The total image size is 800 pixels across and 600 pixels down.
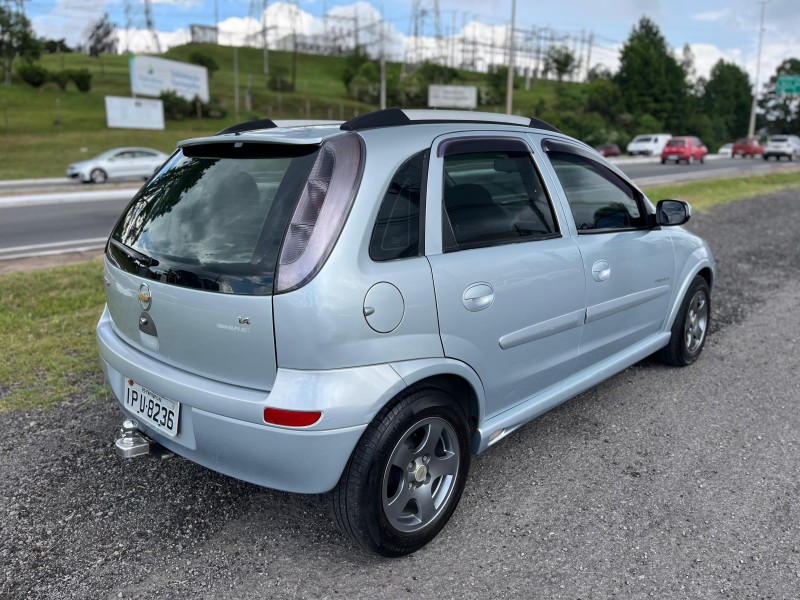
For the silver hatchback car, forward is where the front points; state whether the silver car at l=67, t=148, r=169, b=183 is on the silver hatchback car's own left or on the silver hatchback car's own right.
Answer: on the silver hatchback car's own left

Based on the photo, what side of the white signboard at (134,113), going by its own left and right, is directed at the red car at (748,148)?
left

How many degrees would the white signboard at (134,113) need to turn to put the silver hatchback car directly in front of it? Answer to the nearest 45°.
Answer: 0° — it already faces it

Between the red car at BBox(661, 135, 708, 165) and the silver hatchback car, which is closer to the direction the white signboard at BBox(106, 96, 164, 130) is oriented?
the silver hatchback car

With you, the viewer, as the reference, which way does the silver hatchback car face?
facing away from the viewer and to the right of the viewer

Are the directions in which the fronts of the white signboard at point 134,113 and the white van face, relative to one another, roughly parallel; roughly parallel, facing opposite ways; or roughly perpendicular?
roughly perpendicular

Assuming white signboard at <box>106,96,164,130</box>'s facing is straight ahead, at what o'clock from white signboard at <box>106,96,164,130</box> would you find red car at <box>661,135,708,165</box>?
The red car is roughly at 10 o'clock from the white signboard.

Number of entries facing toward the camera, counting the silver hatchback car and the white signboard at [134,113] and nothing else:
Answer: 1
